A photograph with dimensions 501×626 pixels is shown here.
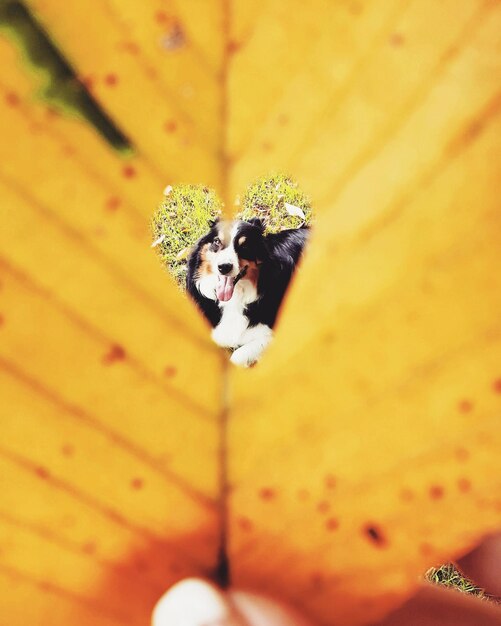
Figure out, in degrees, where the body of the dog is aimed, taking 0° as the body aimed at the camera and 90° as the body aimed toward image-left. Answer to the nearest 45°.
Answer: approximately 45°
